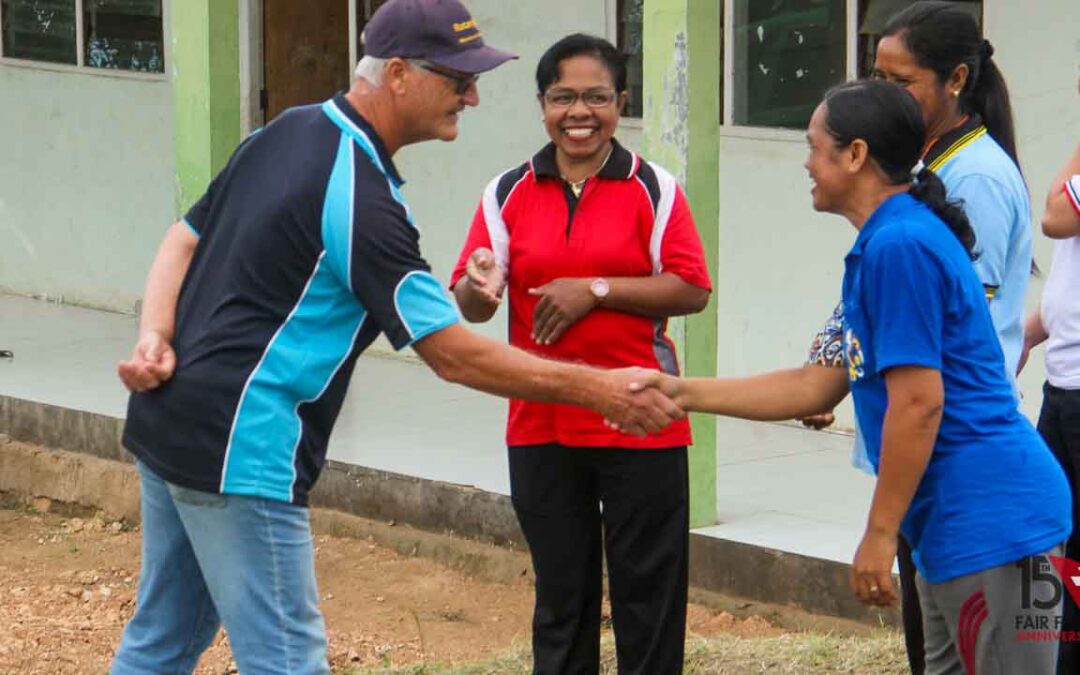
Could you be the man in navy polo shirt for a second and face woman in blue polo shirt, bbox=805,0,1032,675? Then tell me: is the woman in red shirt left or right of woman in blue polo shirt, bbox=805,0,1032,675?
left

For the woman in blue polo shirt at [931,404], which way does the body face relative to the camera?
to the viewer's left

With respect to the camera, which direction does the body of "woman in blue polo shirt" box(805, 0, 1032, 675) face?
to the viewer's left

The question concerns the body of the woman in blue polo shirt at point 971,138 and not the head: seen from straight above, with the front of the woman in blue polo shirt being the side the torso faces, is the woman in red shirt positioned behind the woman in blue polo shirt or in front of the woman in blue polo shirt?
in front

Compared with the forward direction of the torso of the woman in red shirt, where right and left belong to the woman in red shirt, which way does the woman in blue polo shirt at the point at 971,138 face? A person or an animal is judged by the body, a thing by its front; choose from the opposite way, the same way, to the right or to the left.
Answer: to the right

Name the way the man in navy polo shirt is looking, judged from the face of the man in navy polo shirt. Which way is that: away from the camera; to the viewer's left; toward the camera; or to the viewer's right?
to the viewer's right

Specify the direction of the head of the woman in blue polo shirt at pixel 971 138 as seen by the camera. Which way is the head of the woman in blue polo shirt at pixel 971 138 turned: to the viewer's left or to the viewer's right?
to the viewer's left

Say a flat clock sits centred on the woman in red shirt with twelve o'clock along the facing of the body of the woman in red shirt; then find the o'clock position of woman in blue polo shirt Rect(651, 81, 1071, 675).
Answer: The woman in blue polo shirt is roughly at 11 o'clock from the woman in red shirt.

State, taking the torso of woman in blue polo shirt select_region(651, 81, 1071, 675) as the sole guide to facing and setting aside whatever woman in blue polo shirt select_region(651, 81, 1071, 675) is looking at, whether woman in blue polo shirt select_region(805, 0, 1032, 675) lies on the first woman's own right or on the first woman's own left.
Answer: on the first woman's own right

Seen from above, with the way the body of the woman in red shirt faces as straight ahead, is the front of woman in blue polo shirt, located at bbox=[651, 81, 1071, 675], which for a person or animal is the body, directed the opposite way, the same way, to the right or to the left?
to the right

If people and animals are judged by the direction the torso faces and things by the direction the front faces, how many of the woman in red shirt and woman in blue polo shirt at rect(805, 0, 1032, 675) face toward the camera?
1

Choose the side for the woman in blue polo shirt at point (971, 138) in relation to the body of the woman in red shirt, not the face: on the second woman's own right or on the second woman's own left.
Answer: on the second woman's own left

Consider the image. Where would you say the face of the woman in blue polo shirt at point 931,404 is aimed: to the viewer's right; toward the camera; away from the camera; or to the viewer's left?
to the viewer's left
